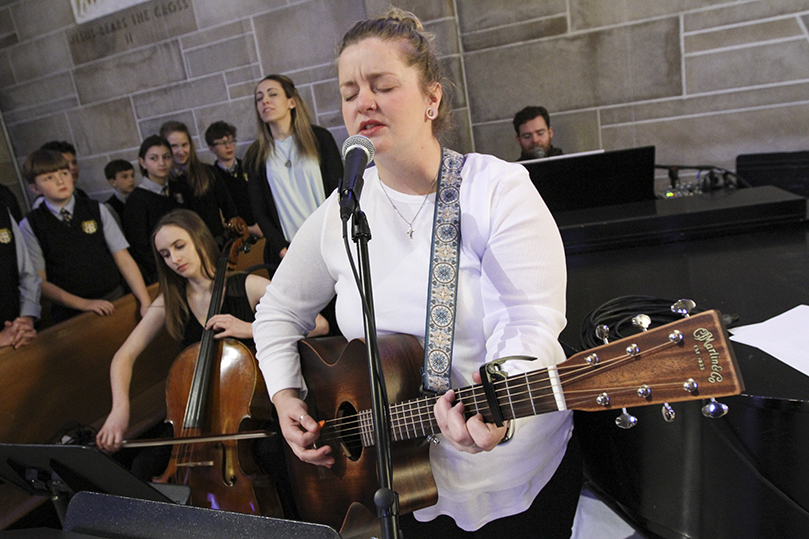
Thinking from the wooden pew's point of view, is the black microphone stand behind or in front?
in front

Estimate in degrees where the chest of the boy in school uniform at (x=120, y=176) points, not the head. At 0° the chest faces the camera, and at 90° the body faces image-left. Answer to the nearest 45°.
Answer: approximately 315°

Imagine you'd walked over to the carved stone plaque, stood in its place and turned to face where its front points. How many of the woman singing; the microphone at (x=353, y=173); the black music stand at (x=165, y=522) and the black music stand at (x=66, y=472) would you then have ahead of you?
4

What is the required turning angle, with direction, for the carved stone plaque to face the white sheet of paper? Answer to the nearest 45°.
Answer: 0° — it already faces it

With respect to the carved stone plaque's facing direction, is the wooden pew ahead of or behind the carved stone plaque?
ahead

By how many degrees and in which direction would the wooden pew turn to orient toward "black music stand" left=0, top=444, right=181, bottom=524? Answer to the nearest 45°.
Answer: approximately 45° to its right

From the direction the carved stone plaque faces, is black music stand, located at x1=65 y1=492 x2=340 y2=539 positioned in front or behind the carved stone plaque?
in front

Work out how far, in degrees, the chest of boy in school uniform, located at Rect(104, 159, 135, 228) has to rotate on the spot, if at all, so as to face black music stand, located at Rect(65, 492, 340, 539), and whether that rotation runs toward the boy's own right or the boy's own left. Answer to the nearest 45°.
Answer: approximately 45° to the boy's own right

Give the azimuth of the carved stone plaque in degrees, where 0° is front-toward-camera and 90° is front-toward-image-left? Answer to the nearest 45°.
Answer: approximately 0°
